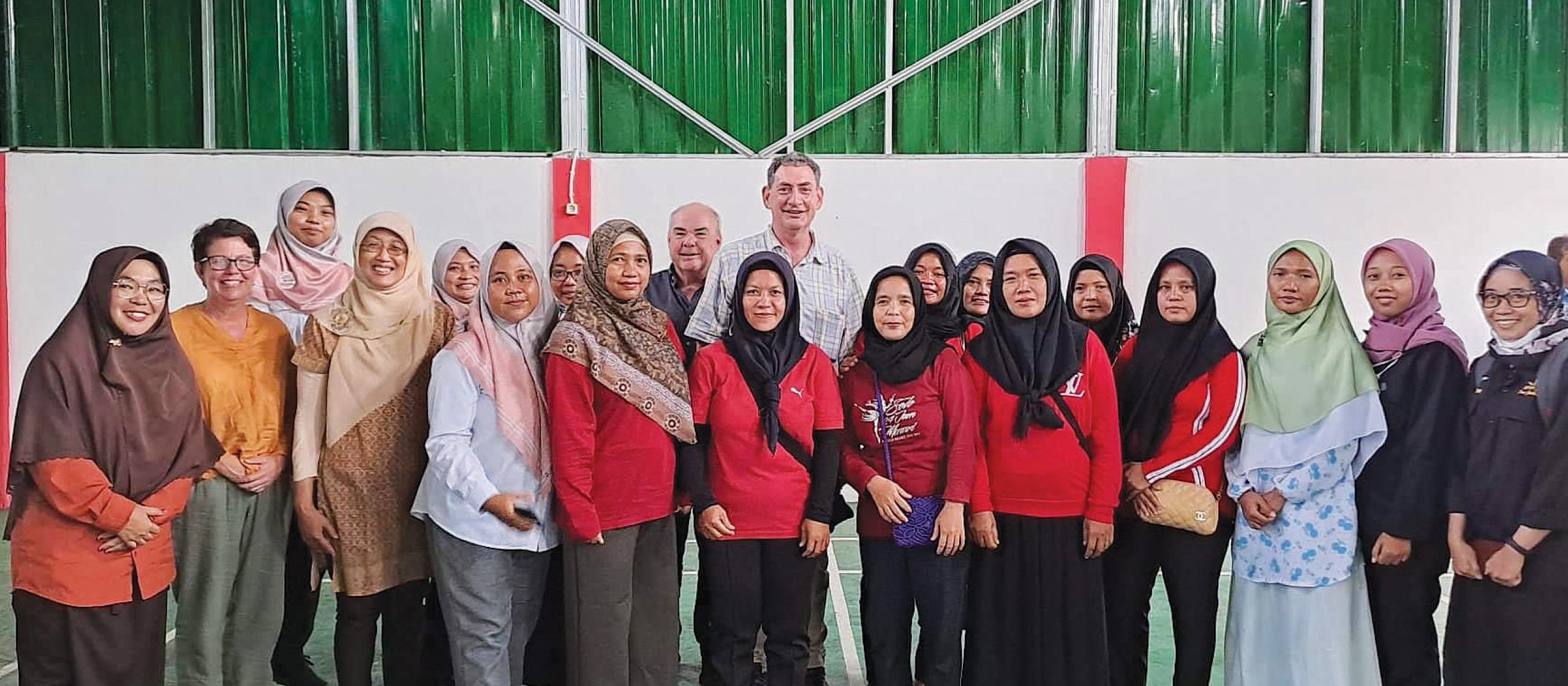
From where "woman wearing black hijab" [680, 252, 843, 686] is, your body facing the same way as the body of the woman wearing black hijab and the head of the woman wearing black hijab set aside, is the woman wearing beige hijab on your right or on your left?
on your right

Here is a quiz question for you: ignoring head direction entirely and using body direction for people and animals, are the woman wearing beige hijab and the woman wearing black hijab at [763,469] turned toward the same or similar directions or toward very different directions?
same or similar directions

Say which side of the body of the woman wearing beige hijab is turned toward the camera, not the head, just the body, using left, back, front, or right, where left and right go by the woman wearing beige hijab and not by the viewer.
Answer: front

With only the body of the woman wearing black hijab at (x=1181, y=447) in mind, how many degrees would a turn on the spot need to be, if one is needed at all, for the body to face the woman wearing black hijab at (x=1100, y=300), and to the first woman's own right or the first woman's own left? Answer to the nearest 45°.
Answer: approximately 90° to the first woman's own right

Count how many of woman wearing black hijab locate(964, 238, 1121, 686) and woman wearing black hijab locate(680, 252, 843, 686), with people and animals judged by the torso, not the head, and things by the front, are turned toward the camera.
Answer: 2

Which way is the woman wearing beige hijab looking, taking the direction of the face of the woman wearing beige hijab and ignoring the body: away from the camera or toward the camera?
toward the camera

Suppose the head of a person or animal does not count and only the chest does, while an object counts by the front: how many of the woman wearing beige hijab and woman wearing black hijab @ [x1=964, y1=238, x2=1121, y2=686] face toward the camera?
2

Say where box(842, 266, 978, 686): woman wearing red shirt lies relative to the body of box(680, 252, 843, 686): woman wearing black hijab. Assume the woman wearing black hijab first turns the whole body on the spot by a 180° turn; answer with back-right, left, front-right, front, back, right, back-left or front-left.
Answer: right

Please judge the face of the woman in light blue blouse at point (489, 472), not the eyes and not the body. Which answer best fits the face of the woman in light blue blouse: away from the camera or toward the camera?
toward the camera

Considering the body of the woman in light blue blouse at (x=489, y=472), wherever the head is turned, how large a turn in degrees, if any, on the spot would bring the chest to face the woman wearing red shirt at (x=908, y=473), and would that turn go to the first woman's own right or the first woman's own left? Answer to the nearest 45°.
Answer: approximately 45° to the first woman's own left

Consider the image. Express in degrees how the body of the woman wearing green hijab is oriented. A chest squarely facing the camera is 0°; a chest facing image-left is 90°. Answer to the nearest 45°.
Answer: approximately 45°

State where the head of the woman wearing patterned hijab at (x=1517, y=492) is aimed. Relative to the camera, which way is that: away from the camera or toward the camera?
toward the camera

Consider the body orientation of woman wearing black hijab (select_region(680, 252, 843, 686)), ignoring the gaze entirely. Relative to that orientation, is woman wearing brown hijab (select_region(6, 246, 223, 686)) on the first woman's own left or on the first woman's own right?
on the first woman's own right

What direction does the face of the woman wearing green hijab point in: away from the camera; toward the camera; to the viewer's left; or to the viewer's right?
toward the camera

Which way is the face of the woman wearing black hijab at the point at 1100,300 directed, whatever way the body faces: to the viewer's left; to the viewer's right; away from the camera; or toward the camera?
toward the camera

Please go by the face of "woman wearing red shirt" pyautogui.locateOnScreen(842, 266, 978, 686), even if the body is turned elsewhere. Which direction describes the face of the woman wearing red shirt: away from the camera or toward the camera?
toward the camera
